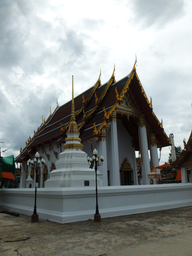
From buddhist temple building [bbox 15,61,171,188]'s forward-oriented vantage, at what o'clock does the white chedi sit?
The white chedi is roughly at 2 o'clock from the buddhist temple building.

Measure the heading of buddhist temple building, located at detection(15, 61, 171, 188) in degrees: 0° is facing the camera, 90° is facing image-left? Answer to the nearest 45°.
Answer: approximately 315°

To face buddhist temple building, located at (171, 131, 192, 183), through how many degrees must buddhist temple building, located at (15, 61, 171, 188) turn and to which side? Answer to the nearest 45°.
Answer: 0° — it already faces it
